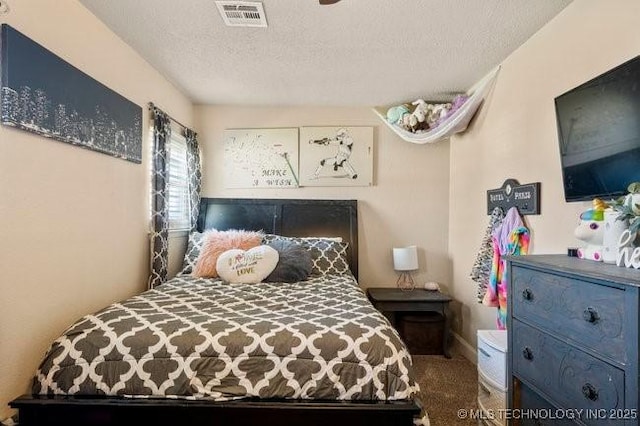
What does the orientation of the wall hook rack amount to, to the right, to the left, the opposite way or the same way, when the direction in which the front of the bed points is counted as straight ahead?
to the right

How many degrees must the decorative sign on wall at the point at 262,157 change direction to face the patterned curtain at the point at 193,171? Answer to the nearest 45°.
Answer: approximately 90° to its right

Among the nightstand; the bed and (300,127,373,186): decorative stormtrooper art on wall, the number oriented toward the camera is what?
3

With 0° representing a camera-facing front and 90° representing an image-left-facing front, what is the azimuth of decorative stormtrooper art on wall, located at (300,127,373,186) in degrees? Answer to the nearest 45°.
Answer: approximately 0°

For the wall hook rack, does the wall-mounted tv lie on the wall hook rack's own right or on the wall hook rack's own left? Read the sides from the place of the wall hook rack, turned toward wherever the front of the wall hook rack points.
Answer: on the wall hook rack's own left

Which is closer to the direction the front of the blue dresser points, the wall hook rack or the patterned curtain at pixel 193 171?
the patterned curtain

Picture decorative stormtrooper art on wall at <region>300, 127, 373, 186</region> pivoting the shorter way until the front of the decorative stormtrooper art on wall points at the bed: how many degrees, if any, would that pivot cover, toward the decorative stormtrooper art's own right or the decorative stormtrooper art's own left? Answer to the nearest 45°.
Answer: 0° — it already faces it

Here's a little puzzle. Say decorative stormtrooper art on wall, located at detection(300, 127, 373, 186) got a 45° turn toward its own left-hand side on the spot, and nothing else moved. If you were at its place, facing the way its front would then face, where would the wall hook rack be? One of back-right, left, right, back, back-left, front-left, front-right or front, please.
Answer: front

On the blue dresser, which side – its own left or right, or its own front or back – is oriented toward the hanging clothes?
right

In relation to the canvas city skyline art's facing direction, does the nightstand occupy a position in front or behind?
in front

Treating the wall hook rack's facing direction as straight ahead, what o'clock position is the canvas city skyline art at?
The canvas city skyline art is roughly at 12 o'clock from the wall hook rack.
